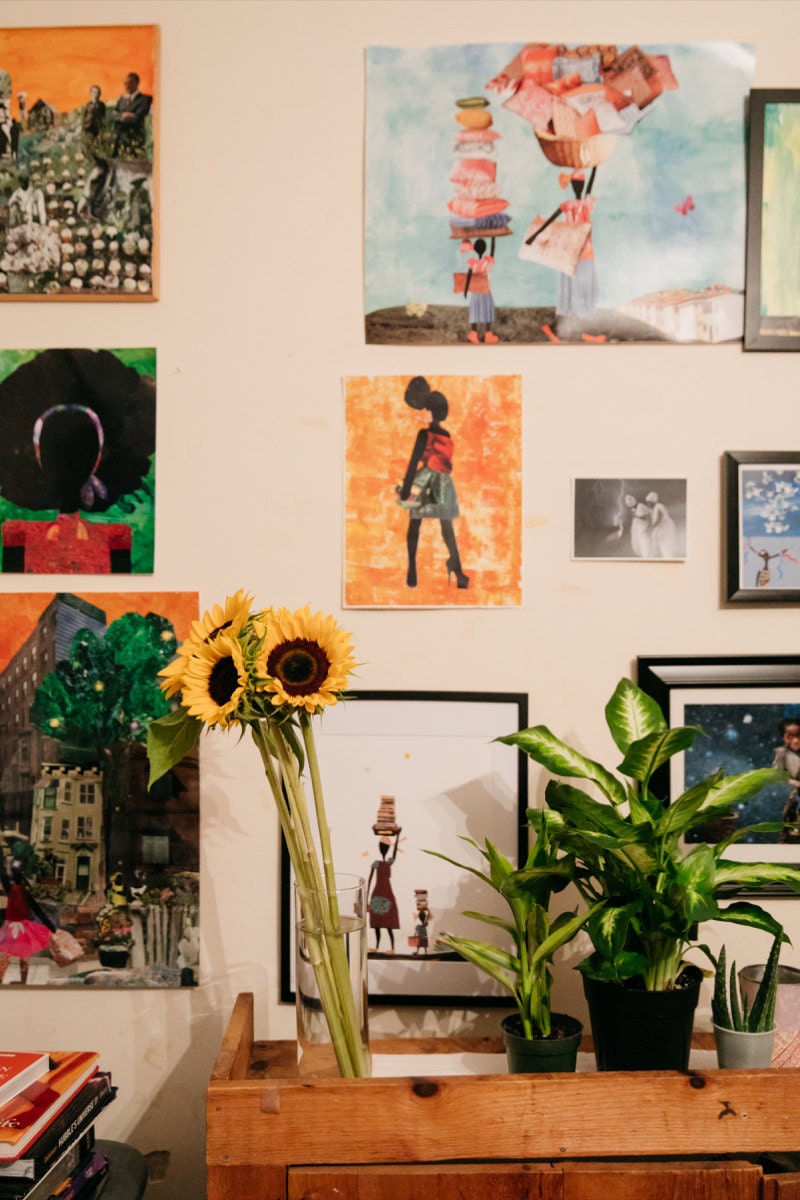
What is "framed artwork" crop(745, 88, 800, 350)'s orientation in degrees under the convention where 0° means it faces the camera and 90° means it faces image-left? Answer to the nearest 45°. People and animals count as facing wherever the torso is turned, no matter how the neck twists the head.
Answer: approximately 0°

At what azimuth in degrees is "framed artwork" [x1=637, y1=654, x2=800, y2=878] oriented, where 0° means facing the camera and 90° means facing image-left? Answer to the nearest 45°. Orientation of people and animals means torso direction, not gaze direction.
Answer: approximately 0°

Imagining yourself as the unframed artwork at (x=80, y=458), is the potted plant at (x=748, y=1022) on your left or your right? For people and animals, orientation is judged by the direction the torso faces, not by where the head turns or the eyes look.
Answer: on your left
